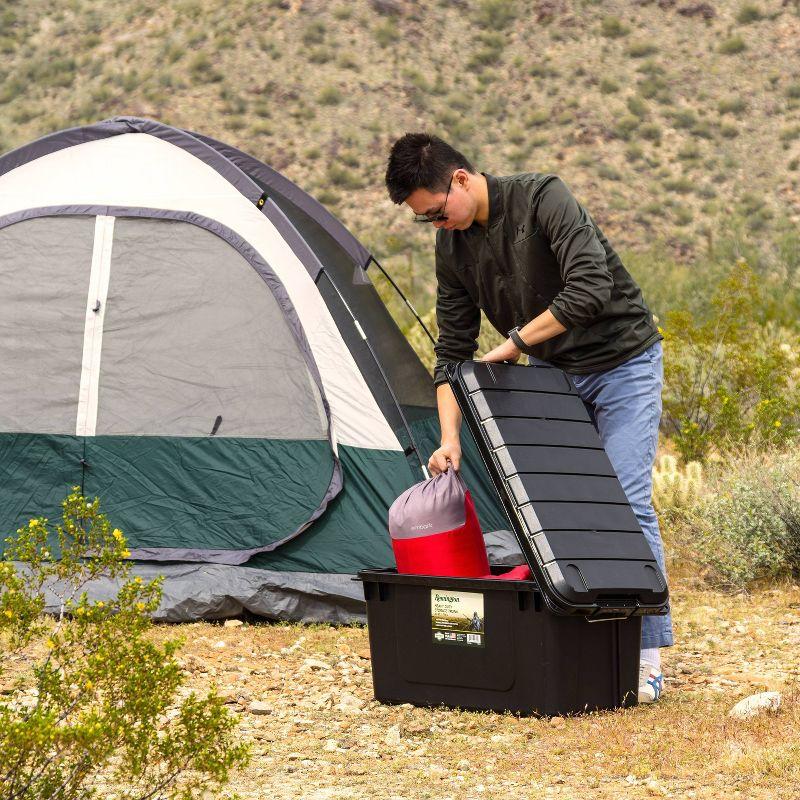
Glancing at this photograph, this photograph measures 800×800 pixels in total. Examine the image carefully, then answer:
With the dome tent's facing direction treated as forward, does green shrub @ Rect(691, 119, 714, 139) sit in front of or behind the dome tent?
behind

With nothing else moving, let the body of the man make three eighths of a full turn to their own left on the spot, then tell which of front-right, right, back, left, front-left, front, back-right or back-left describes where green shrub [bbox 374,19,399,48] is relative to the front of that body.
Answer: left

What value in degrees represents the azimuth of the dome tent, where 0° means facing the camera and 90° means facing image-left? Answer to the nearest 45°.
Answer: approximately 0°

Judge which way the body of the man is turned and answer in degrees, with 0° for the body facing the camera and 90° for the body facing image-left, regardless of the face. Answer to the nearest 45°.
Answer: approximately 45°

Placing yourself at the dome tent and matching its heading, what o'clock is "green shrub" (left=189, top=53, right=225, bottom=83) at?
The green shrub is roughly at 6 o'clock from the dome tent.

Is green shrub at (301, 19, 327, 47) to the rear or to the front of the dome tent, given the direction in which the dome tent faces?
to the rear

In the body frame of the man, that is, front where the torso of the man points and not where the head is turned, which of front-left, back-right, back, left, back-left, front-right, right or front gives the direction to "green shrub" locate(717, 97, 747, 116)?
back-right

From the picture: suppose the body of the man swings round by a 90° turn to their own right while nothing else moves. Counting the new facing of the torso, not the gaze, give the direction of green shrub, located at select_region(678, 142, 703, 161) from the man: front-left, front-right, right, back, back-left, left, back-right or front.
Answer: front-right
